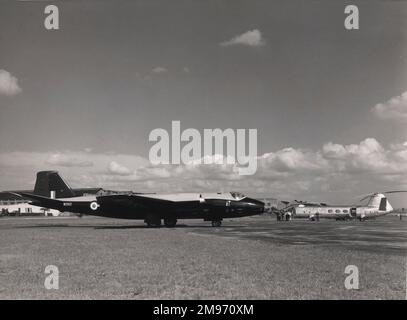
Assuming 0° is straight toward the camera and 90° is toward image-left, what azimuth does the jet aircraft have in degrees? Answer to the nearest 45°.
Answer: approximately 270°
